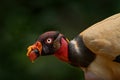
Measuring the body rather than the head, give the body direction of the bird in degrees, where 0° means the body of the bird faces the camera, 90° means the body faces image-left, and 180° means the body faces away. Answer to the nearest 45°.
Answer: approximately 90°
